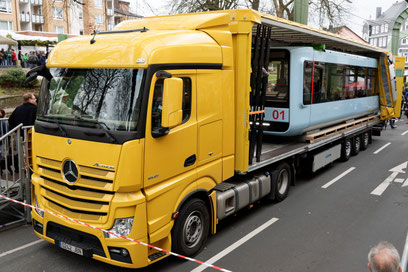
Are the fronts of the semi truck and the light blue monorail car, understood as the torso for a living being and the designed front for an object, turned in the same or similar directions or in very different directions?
same or similar directions

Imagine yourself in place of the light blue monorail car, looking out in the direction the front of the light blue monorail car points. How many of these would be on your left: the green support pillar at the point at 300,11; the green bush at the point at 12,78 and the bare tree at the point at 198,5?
0

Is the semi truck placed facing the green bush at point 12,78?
no

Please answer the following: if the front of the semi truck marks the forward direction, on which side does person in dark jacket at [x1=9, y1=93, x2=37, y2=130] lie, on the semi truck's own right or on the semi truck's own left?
on the semi truck's own right

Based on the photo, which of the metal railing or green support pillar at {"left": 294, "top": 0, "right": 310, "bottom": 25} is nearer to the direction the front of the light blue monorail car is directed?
the metal railing

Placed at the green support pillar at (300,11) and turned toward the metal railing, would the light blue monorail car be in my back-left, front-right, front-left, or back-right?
front-left

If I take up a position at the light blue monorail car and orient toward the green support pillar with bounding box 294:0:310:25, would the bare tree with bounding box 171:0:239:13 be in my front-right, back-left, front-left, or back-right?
front-left

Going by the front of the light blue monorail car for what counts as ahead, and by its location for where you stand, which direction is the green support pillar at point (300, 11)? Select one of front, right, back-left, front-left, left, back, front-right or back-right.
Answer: back-right

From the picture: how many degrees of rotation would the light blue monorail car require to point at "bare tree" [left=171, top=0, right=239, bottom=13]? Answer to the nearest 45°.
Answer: approximately 90° to its right

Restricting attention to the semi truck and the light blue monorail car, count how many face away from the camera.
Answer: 0

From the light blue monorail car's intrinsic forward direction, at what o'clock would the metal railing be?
The metal railing is roughly at 12 o'clock from the light blue monorail car.

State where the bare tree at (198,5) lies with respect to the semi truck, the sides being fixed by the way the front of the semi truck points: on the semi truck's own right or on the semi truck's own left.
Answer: on the semi truck's own right

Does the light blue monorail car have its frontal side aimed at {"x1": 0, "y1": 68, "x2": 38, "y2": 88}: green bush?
no

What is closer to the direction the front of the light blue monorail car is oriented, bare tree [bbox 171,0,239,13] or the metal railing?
the metal railing

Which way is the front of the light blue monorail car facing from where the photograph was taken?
facing the viewer and to the left of the viewer

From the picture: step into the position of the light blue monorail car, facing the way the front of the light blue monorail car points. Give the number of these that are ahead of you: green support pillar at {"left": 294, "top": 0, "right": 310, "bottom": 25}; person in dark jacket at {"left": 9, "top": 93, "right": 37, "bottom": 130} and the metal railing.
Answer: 2
